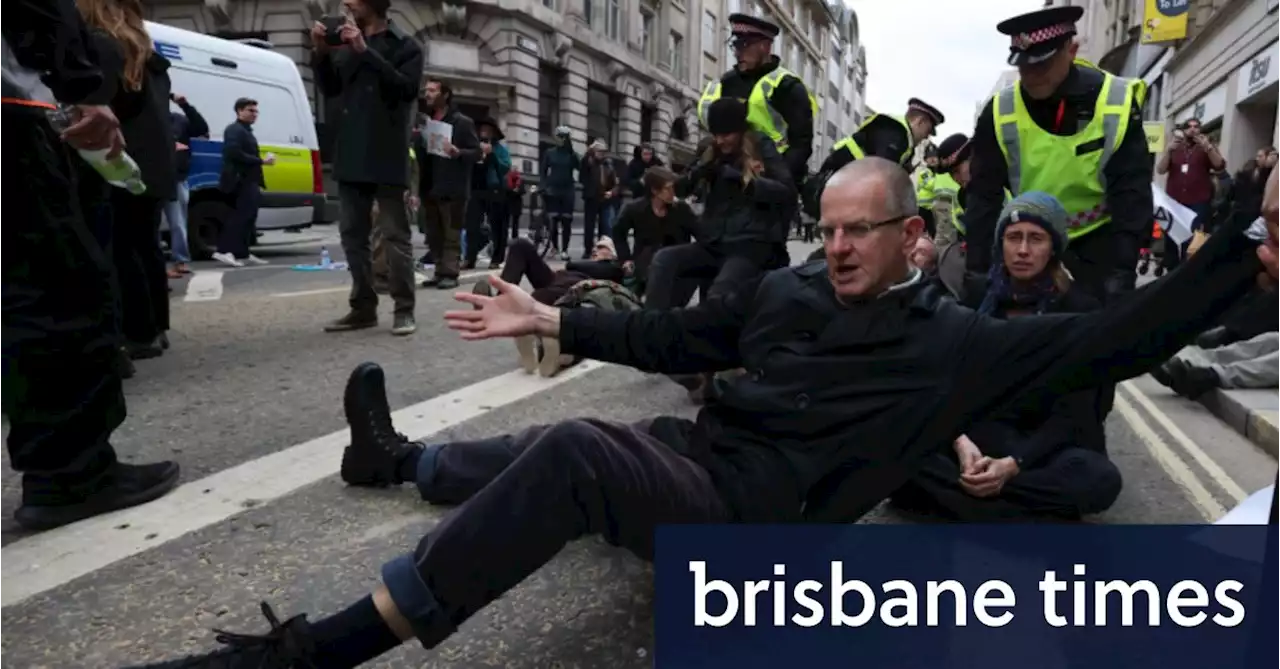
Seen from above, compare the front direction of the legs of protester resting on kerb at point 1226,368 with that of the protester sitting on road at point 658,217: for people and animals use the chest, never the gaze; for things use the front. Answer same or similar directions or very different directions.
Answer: very different directions

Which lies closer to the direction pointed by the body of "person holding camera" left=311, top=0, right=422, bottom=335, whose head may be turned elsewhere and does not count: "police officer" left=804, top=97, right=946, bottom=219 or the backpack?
the backpack

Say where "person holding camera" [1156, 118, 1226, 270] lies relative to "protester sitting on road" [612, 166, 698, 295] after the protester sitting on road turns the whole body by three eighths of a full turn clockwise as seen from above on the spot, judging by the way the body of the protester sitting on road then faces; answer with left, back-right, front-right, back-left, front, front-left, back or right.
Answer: back-right

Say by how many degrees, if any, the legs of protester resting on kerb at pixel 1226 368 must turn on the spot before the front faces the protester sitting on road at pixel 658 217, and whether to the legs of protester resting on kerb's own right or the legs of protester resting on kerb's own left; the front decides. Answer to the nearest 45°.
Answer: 0° — they already face them

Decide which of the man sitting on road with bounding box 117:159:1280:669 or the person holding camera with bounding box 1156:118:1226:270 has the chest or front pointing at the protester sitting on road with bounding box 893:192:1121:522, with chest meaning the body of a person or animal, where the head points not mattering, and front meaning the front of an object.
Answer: the person holding camera

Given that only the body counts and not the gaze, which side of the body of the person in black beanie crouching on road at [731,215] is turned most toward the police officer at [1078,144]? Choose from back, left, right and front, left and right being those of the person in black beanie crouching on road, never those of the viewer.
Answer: left

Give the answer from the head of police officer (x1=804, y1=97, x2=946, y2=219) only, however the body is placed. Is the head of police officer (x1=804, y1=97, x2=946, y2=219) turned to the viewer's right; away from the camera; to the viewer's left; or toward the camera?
to the viewer's right

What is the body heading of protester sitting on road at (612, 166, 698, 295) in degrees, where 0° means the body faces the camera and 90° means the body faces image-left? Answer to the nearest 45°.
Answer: approximately 315°

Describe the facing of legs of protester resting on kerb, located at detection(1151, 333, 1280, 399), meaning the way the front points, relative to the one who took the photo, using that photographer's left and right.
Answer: facing to the left of the viewer

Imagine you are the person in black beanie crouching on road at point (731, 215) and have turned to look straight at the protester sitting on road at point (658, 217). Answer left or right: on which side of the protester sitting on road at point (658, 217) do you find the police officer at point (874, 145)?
right
